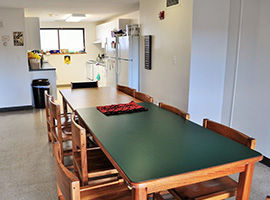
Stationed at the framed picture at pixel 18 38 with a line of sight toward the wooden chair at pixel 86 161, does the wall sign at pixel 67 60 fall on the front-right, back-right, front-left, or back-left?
back-left

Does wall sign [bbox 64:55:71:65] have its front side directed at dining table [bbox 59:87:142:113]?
yes

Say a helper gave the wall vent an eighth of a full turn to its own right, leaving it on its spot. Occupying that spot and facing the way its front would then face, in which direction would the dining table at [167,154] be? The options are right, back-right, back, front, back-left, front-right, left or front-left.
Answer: left

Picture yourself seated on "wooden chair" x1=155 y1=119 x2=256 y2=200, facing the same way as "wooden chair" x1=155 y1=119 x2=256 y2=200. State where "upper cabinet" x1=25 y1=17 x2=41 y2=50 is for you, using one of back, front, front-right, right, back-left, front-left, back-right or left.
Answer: right

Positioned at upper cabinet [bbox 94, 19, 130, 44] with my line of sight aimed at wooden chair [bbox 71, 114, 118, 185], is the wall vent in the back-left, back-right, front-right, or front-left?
front-left

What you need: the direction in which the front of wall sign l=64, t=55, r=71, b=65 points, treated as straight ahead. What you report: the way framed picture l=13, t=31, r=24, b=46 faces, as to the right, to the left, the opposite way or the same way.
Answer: the same way

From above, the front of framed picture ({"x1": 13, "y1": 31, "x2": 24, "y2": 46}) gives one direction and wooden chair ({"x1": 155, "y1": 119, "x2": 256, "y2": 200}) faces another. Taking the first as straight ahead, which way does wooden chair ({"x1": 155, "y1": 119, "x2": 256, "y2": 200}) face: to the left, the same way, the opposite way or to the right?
to the right

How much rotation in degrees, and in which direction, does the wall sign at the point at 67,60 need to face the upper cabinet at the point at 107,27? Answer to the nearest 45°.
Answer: approximately 45° to its left

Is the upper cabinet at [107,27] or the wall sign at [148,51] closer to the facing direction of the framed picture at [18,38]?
the wall sign

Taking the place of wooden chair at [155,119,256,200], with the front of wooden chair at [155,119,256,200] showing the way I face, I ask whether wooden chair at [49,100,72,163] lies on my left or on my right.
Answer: on my right

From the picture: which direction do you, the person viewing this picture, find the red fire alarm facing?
facing the viewer and to the left of the viewer

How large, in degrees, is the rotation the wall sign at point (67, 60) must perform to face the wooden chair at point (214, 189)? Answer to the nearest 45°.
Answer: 0° — it already faces it

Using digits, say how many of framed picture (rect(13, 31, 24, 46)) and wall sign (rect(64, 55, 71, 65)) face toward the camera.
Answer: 2

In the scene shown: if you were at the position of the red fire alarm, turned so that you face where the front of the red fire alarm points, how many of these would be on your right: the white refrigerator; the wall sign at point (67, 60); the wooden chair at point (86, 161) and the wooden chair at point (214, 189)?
2

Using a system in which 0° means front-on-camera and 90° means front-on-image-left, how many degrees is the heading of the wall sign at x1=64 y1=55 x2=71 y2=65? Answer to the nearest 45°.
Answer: approximately 0°

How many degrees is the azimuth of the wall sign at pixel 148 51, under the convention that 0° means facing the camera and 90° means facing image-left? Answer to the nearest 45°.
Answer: approximately 45°

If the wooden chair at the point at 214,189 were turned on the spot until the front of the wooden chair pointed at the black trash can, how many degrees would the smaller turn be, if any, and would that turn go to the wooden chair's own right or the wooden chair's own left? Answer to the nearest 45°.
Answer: approximately 90° to the wooden chair's own right

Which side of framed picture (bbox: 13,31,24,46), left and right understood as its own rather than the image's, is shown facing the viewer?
front

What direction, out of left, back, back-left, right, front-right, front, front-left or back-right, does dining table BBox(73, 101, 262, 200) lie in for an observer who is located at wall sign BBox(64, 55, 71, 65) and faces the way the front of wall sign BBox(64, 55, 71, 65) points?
front
